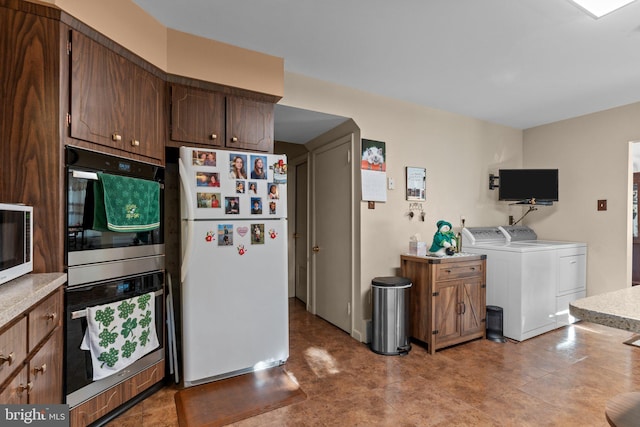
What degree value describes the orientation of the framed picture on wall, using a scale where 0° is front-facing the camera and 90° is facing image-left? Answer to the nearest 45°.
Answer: approximately 315°

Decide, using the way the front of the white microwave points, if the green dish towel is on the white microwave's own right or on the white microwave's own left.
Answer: on the white microwave's own left

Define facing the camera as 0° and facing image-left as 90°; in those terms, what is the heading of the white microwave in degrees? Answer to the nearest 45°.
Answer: approximately 315°

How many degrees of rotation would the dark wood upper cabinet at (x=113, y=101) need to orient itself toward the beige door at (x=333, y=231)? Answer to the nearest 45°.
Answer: approximately 45° to its left

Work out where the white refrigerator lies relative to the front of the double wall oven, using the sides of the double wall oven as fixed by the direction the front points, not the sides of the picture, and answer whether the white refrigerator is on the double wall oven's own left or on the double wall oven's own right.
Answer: on the double wall oven's own left

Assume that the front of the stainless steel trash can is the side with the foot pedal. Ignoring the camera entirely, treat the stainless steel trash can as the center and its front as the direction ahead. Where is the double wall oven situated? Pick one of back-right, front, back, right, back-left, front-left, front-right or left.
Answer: right

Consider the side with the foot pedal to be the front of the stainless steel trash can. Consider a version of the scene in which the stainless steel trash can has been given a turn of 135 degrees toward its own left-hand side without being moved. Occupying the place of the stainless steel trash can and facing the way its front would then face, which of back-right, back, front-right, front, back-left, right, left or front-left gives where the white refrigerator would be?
back-left

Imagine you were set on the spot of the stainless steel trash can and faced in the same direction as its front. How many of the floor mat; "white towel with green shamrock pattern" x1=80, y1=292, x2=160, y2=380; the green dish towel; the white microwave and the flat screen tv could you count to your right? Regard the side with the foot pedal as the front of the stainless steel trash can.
4
